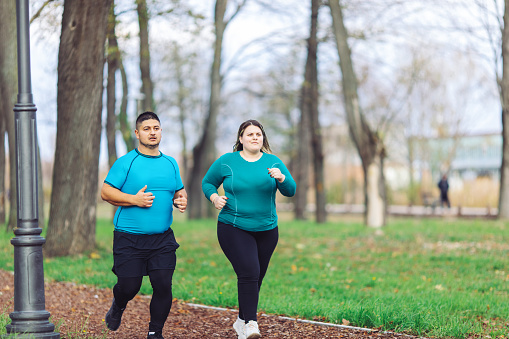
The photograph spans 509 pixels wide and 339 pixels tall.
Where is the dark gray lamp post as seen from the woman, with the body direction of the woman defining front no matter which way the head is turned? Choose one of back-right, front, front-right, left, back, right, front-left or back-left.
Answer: right

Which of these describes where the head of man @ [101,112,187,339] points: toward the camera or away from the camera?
toward the camera

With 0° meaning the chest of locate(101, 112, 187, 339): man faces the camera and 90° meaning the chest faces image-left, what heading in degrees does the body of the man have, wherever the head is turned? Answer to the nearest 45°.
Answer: approximately 315°

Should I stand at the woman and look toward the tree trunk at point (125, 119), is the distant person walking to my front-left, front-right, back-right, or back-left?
front-right

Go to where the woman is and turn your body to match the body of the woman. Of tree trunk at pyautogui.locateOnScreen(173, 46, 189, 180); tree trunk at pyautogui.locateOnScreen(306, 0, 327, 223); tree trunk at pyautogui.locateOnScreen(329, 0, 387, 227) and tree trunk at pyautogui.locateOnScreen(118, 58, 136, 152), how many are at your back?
4

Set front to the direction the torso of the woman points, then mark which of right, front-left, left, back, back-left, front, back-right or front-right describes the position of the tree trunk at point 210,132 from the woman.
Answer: back

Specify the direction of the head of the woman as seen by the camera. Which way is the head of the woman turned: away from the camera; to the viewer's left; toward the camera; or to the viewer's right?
toward the camera

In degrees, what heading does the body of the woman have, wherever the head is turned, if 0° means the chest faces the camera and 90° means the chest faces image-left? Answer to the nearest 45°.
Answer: approximately 0°

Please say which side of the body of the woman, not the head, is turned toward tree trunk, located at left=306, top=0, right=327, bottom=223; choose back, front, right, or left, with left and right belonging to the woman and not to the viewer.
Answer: back
